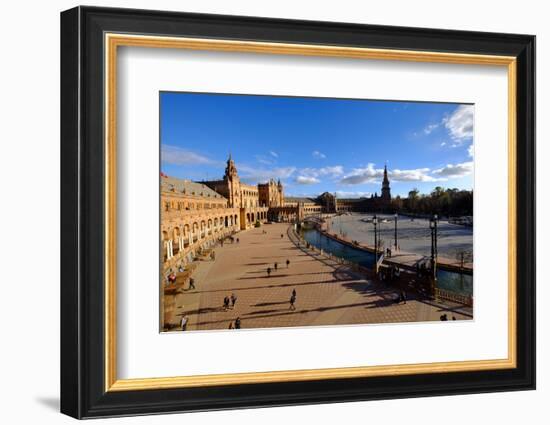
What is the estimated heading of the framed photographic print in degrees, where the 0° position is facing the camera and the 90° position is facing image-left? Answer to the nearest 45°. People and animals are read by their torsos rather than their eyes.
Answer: approximately 315°
